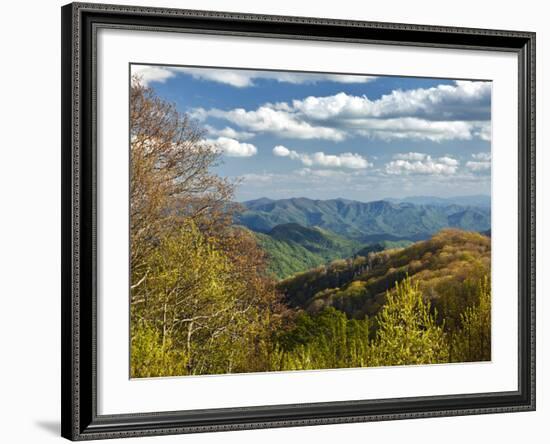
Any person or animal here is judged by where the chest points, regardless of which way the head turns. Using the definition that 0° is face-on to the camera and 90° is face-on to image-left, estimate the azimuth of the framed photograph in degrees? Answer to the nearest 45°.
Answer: approximately 315°
